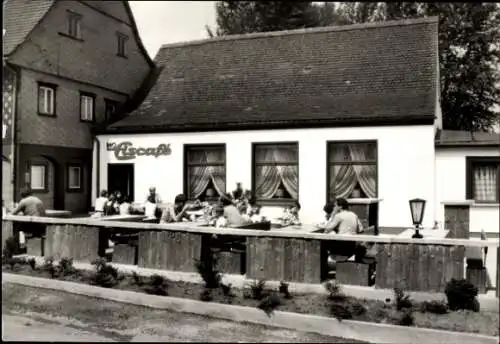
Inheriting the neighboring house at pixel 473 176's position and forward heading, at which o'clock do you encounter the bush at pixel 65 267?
The bush is roughly at 1 o'clock from the neighboring house.

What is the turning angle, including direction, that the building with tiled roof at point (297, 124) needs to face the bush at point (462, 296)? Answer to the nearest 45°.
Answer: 0° — it already faces it

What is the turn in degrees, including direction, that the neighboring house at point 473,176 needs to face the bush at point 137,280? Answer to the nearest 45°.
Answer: approximately 45° to its right

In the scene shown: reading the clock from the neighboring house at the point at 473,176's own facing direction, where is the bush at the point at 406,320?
The bush is roughly at 12 o'clock from the neighboring house.

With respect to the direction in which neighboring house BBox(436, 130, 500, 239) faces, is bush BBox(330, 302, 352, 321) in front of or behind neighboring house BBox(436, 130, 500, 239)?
in front

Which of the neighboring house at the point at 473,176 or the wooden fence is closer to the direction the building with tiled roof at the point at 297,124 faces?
the wooden fence

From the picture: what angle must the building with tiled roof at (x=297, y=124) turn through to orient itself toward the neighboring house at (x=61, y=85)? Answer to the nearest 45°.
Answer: approximately 90° to its right

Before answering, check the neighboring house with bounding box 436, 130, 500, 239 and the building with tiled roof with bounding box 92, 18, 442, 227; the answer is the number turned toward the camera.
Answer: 2

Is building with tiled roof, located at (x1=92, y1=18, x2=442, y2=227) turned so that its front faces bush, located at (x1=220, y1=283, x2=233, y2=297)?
yes

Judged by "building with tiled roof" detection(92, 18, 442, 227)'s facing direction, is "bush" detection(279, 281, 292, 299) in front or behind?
in front

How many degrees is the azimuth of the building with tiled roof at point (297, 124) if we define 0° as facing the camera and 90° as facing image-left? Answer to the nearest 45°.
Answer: approximately 0°
